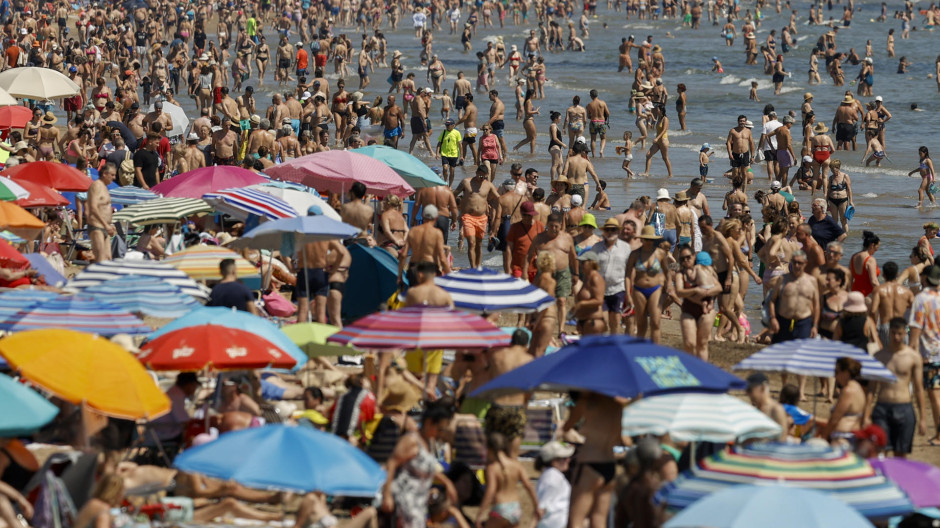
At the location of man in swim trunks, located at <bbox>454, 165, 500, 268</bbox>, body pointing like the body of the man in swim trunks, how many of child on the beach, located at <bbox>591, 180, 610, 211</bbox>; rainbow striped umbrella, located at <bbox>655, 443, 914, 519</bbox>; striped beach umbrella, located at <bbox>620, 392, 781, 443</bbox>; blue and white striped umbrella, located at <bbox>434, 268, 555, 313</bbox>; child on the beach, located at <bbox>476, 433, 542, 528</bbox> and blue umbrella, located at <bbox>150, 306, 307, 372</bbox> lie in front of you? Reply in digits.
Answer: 5

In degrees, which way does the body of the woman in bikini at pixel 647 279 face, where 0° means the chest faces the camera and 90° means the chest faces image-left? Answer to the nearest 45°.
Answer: approximately 0°

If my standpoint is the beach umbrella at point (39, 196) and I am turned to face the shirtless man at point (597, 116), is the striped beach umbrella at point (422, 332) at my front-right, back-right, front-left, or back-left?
back-right

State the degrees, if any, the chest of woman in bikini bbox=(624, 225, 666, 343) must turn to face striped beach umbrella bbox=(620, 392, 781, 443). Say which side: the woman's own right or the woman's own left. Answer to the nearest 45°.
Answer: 0° — they already face it

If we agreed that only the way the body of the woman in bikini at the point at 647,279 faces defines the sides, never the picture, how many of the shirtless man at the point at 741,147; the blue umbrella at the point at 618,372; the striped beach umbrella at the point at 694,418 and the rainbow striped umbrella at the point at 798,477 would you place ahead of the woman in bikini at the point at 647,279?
3

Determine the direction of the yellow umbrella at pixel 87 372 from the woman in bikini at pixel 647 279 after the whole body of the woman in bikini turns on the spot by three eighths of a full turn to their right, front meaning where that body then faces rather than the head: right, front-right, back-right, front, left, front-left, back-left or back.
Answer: left

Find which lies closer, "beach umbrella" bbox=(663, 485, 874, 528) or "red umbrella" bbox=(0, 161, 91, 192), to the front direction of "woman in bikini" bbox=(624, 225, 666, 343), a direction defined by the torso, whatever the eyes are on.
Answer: the beach umbrella

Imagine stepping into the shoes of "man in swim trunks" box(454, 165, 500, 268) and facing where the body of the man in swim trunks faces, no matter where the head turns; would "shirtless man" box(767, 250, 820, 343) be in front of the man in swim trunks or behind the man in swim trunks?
in front

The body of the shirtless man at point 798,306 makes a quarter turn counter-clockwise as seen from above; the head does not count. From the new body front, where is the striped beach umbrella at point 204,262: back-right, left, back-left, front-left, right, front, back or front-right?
back

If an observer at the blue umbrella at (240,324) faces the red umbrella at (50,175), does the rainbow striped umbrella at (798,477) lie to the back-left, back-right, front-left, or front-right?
back-right

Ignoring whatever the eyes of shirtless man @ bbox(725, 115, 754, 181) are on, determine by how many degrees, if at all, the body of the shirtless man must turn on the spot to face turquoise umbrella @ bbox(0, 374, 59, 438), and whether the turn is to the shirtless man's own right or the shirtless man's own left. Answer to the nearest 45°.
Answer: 0° — they already face it
